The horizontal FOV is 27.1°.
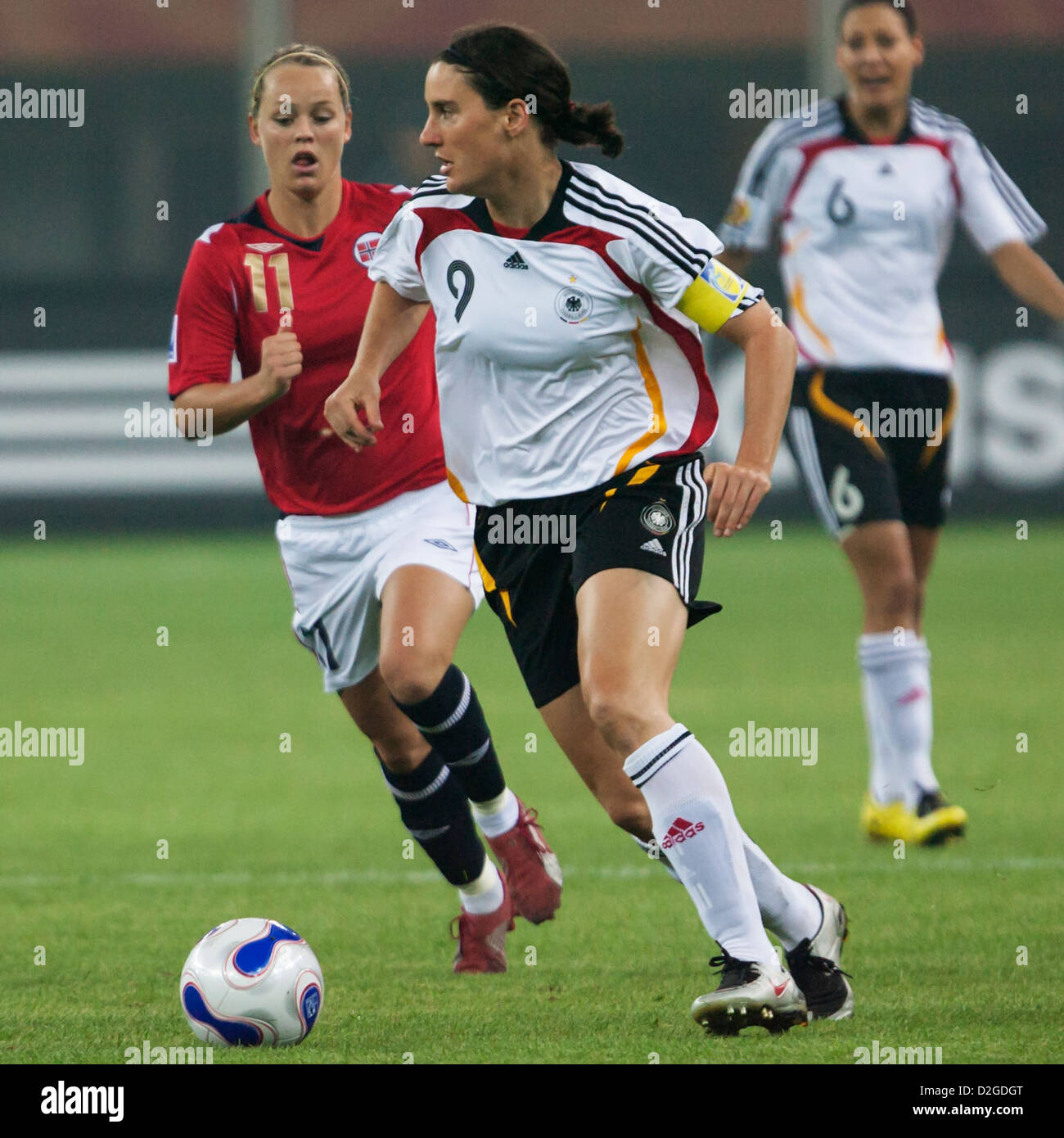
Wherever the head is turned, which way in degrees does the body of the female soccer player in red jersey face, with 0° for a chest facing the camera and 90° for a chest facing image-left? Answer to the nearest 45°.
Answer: approximately 0°

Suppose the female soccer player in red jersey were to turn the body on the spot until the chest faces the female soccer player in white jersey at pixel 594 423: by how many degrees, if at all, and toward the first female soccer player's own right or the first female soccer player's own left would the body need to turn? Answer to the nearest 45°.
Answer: approximately 45° to the first female soccer player's own left

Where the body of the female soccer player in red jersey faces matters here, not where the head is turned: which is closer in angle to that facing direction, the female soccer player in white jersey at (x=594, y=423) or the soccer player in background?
the female soccer player in white jersey

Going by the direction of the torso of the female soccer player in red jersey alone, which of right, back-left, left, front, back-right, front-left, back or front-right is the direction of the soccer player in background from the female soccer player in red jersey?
back-left

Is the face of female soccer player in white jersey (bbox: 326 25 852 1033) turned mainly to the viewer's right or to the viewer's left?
to the viewer's left
